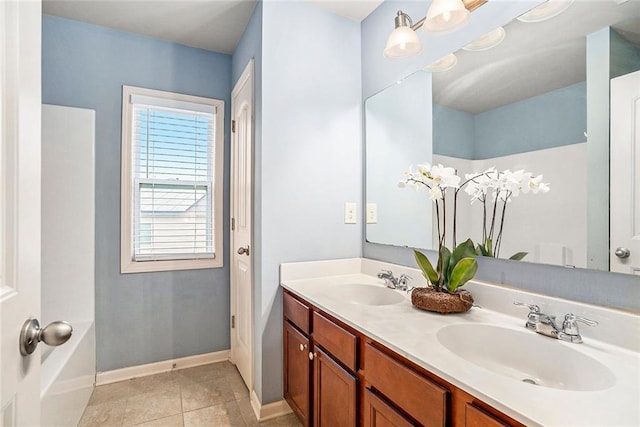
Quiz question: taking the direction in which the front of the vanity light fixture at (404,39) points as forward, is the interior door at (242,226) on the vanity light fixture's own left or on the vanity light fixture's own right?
on the vanity light fixture's own right

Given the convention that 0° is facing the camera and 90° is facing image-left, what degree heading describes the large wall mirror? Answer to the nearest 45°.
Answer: approximately 45°

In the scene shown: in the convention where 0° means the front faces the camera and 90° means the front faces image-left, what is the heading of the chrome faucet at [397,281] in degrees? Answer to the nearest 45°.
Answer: approximately 45°

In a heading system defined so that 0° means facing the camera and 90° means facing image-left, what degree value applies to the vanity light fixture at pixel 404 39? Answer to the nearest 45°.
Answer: approximately 45°

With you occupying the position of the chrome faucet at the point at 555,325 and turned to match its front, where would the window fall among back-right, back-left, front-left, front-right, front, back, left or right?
front-right
